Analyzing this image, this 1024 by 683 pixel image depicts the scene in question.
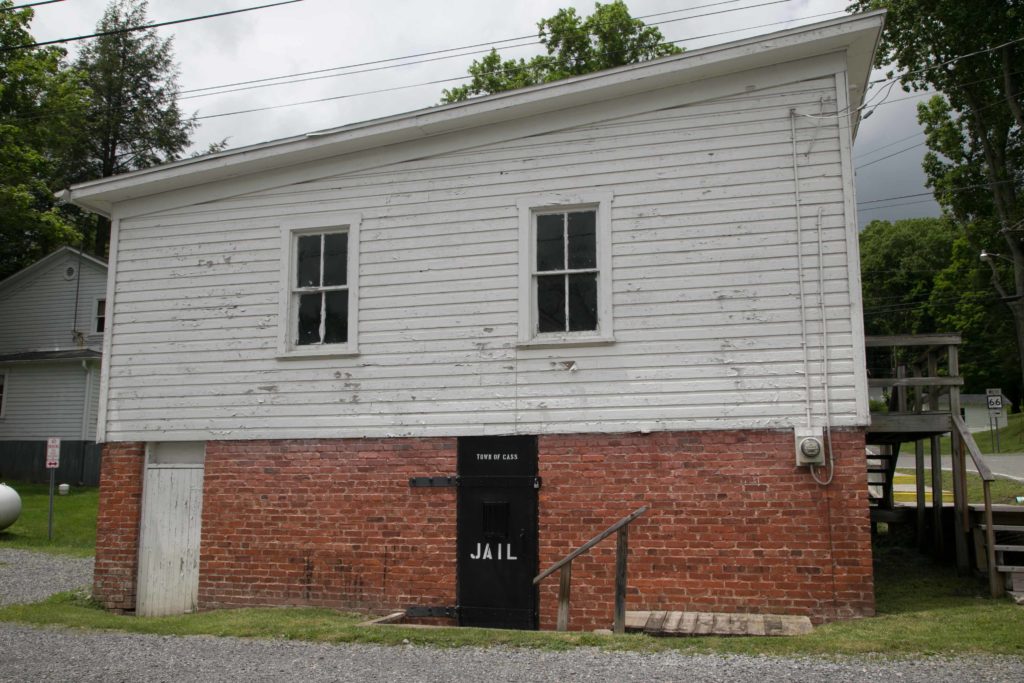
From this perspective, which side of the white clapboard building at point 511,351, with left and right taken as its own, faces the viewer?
front

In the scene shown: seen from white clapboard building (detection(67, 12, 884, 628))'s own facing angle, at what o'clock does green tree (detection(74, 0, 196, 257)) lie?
The green tree is roughly at 5 o'clock from the white clapboard building.

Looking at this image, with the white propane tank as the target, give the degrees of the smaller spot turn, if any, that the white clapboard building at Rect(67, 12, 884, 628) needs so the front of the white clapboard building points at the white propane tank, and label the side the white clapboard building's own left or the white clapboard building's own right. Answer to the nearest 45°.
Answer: approximately 135° to the white clapboard building's own right

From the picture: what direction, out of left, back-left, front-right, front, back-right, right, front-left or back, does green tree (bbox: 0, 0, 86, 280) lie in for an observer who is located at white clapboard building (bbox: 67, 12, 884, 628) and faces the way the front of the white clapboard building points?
back-right

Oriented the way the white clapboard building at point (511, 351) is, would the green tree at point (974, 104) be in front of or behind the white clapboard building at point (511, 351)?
behind

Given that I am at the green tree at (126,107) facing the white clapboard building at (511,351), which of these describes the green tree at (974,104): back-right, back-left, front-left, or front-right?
front-left

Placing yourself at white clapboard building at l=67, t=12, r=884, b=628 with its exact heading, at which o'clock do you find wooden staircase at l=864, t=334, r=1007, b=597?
The wooden staircase is roughly at 9 o'clock from the white clapboard building.

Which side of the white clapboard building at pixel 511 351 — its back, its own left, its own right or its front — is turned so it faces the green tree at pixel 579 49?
back

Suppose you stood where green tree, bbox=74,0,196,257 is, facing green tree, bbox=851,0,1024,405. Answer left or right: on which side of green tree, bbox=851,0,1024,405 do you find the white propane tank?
right

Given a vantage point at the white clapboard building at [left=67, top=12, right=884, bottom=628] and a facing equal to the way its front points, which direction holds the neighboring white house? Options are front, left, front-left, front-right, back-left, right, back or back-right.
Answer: back-right

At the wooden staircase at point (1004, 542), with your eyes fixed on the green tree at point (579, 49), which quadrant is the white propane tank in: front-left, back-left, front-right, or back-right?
front-left

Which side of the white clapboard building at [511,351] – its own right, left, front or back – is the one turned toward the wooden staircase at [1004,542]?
left
